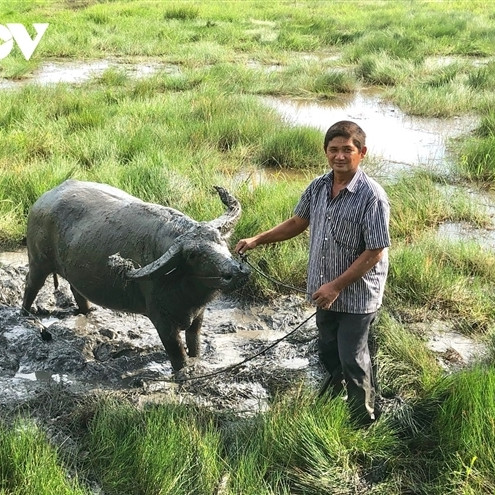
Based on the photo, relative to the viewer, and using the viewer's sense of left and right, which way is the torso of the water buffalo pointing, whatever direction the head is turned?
facing the viewer and to the right of the viewer

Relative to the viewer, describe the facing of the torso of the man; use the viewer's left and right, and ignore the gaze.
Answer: facing the viewer and to the left of the viewer

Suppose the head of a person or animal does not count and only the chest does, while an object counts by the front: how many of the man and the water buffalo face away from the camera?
0

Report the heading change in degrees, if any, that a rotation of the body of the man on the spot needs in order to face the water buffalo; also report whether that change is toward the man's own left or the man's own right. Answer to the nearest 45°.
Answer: approximately 90° to the man's own right

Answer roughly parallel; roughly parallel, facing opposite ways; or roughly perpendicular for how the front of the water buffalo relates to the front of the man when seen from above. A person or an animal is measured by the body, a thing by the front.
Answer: roughly perpendicular

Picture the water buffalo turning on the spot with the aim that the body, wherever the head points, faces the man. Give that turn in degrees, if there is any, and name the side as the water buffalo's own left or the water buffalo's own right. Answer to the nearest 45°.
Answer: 0° — it already faces them
